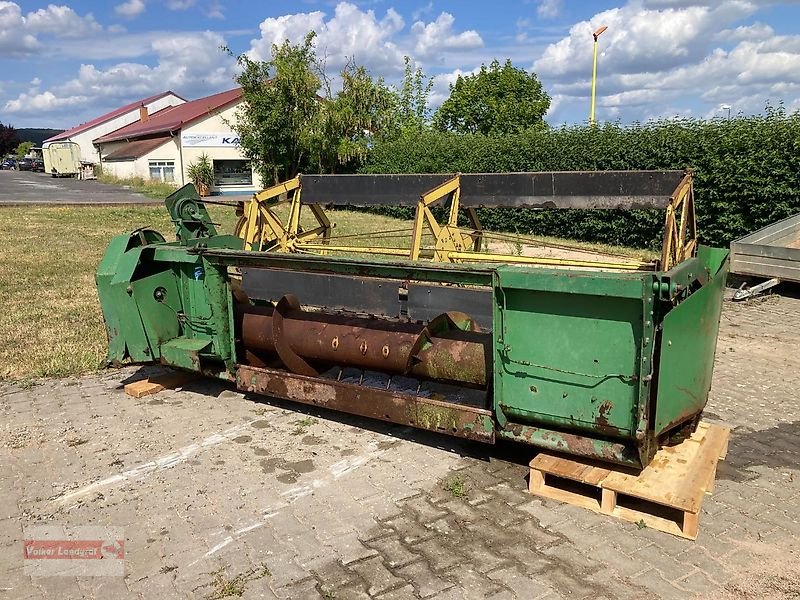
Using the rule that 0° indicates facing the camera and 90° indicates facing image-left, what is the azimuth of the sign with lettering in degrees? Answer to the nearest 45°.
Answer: approximately 0°

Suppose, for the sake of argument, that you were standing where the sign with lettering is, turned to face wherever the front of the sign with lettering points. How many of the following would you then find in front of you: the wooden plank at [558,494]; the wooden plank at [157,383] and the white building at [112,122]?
2

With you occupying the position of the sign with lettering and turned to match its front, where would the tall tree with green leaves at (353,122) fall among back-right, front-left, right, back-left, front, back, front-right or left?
front-left

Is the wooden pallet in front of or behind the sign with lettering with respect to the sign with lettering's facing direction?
in front

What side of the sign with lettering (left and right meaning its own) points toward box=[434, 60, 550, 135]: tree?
left

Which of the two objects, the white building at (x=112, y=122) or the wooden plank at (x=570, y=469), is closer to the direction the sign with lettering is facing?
the wooden plank

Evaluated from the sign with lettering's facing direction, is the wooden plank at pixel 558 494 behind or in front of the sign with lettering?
in front
